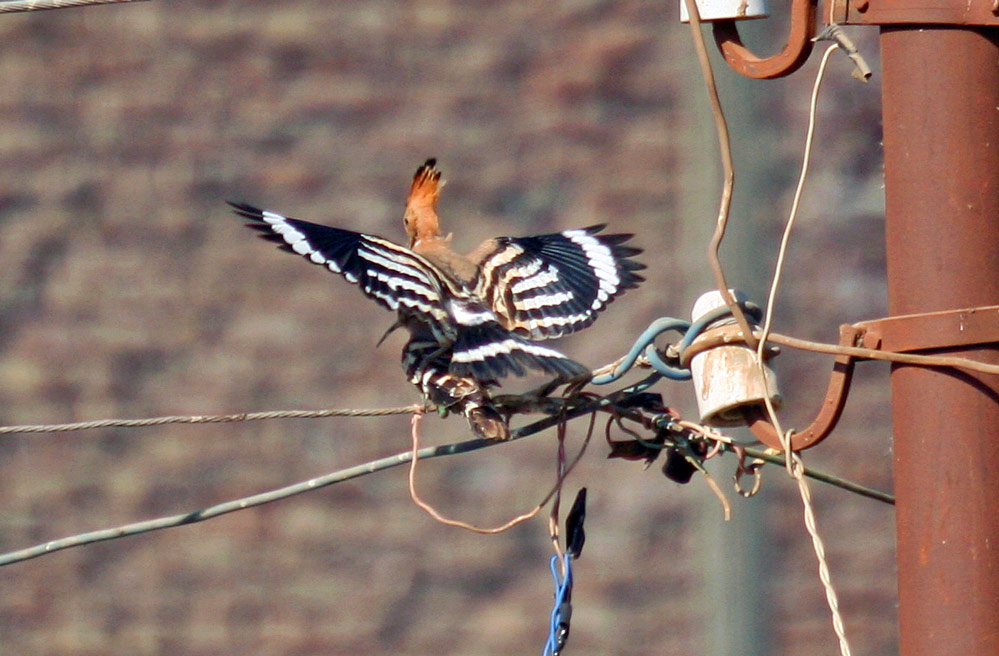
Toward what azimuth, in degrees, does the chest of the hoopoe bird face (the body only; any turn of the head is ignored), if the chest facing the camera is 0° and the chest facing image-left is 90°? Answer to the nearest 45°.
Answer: approximately 135°

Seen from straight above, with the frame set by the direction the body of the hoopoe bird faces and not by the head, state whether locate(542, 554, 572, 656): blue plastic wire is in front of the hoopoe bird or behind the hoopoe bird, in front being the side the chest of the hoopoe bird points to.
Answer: behind
